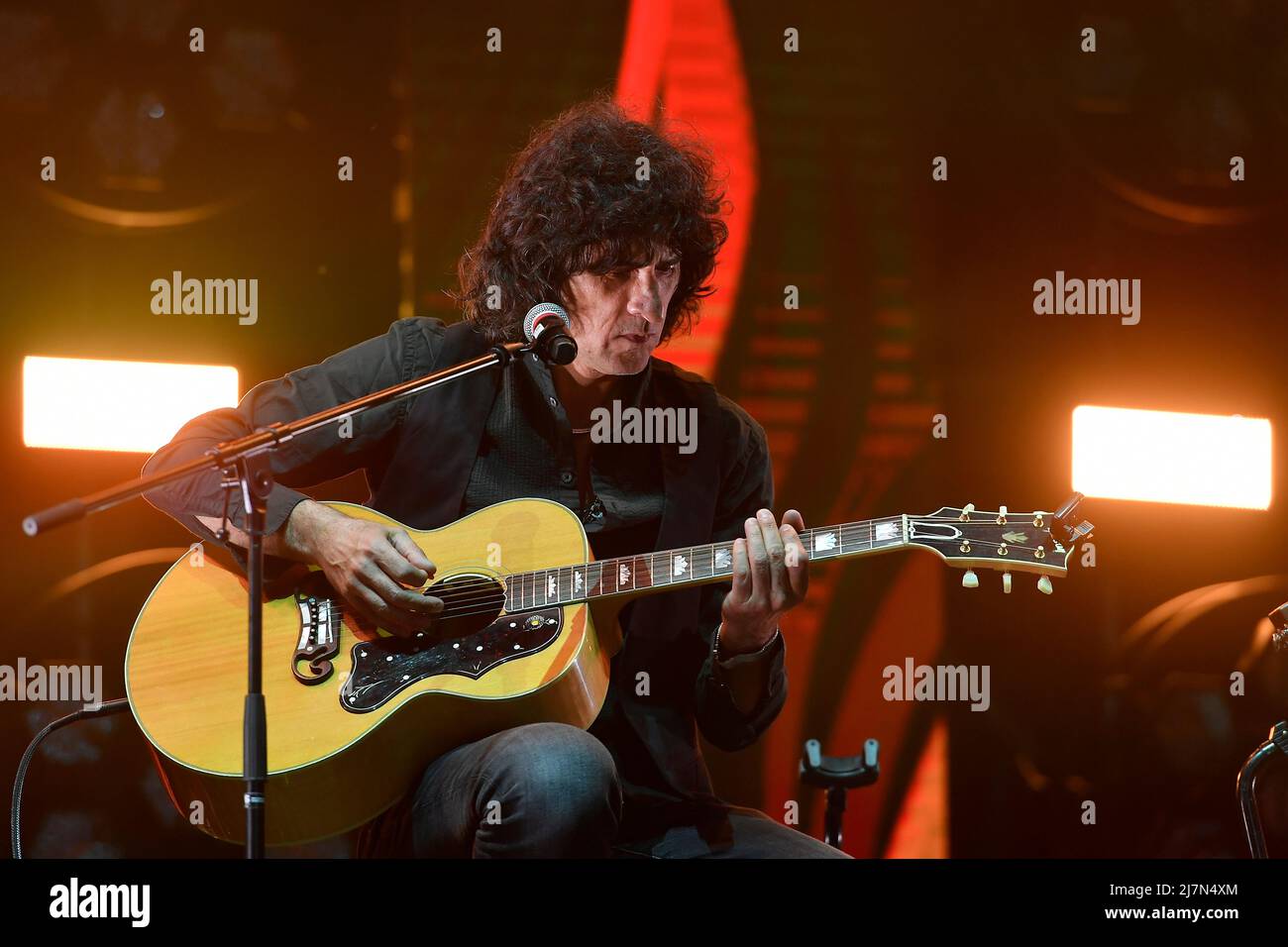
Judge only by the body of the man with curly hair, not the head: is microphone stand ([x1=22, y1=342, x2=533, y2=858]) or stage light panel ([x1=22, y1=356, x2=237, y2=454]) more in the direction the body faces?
the microphone stand

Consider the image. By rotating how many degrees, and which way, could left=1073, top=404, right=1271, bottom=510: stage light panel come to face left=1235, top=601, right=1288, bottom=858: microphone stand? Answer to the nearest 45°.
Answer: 0° — it already faces it

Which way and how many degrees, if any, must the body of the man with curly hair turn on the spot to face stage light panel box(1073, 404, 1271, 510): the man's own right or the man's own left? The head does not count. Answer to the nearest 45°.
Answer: approximately 135° to the man's own left

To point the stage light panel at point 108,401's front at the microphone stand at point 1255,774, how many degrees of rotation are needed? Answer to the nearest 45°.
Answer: approximately 45° to its left

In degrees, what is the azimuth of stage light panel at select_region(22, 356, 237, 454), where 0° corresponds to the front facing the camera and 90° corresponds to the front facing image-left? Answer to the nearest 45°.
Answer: approximately 0°

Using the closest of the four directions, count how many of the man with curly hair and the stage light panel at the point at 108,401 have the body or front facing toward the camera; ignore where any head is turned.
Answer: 2

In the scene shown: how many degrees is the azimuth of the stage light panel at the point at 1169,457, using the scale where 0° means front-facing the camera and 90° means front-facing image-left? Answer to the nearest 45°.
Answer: approximately 0°

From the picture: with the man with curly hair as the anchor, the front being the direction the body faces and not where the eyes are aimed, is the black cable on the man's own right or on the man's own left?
on the man's own right
